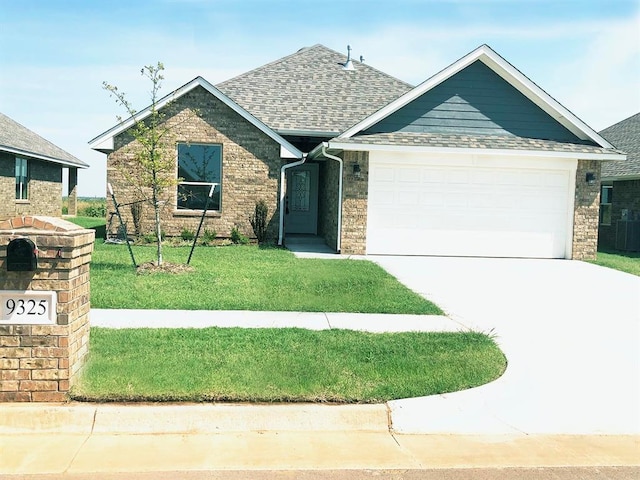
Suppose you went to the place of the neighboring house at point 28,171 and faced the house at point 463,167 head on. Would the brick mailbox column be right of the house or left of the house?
right

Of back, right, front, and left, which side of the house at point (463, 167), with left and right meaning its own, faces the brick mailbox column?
front

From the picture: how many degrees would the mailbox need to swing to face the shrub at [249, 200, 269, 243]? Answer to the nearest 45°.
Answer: approximately 135° to its left

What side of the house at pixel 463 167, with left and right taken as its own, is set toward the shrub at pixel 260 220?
right

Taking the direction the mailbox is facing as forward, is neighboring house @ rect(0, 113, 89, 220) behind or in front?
behind

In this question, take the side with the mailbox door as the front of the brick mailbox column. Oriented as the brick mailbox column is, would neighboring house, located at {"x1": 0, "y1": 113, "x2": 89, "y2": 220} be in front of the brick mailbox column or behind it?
behind

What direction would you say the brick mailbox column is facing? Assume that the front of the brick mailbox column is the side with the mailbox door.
toward the camera

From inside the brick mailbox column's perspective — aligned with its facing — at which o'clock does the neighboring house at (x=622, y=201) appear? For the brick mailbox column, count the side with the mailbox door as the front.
The neighboring house is roughly at 8 o'clock from the brick mailbox column.

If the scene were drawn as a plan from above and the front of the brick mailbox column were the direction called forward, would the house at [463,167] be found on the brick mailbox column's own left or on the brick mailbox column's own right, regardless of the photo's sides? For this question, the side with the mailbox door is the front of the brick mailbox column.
on the brick mailbox column's own left

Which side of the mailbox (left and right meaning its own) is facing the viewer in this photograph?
front

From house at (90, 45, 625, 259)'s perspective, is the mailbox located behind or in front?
in front

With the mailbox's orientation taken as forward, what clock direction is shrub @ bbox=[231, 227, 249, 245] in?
The shrub is roughly at 7 o'clock from the mailbox.
